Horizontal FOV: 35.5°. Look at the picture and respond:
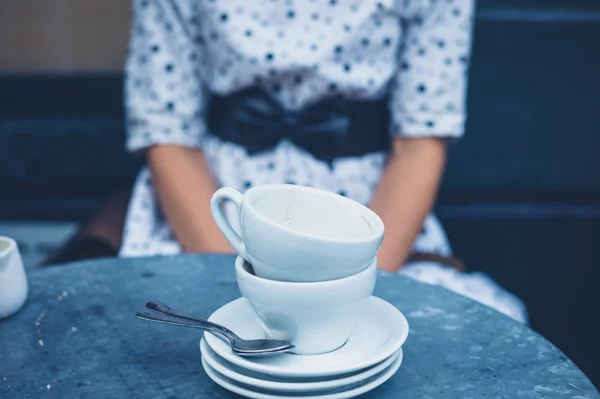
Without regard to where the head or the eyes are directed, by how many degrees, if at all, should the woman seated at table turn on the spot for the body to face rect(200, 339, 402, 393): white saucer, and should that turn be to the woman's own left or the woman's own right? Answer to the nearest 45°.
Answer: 0° — they already face it

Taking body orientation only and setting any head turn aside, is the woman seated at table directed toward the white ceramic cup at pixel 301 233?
yes

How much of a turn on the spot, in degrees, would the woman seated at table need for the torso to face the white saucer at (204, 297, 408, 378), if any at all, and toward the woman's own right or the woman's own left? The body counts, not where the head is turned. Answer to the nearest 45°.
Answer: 0° — they already face it

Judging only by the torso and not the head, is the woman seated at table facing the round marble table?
yes

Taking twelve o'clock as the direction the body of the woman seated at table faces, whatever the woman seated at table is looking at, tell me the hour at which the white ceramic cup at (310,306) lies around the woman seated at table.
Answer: The white ceramic cup is roughly at 12 o'clock from the woman seated at table.

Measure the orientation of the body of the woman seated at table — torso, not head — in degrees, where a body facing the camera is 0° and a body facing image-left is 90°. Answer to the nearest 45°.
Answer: approximately 0°
